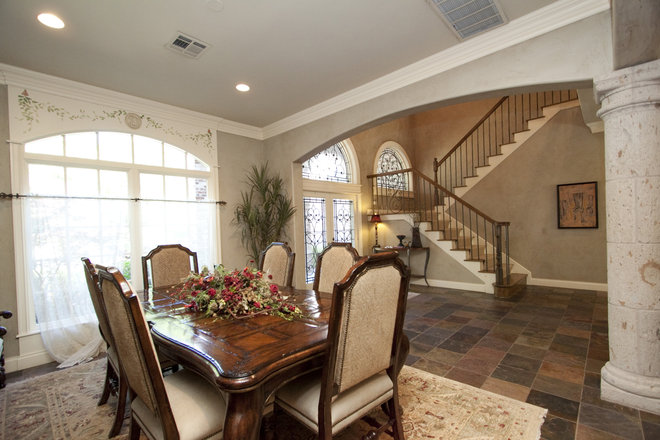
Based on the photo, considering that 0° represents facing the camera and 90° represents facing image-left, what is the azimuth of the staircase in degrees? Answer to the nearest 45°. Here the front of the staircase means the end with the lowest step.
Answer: approximately 315°

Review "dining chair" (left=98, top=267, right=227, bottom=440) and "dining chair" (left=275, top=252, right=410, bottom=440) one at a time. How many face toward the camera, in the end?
0

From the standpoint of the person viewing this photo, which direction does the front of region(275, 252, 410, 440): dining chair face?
facing away from the viewer and to the left of the viewer

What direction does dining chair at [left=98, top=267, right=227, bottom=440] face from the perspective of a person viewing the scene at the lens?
facing away from the viewer and to the right of the viewer

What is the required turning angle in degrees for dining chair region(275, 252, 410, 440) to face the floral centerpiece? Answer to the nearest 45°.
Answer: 0° — it already faces it

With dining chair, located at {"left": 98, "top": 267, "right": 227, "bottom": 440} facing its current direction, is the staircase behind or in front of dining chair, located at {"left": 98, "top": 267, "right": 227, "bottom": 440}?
in front

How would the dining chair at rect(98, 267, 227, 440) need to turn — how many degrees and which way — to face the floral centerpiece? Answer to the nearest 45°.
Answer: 0° — it already faces it

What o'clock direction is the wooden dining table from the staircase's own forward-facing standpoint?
The wooden dining table is roughly at 2 o'clock from the staircase.

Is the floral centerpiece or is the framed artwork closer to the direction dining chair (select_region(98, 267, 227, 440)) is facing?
the floral centerpiece

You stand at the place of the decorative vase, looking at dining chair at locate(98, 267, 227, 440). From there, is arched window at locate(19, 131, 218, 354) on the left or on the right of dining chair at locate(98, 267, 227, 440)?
right

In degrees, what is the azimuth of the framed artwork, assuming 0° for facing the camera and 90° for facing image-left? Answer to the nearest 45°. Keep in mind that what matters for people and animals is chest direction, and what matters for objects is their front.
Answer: approximately 0°

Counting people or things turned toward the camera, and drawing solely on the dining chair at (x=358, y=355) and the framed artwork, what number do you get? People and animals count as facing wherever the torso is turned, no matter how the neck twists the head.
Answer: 1

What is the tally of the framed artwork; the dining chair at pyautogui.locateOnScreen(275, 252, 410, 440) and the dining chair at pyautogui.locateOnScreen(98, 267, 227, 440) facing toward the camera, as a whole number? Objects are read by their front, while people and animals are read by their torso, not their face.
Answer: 1

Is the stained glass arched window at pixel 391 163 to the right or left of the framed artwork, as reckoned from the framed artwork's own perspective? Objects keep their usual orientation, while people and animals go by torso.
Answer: on its right

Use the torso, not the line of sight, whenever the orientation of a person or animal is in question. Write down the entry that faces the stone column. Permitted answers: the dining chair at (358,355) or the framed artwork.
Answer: the framed artwork
